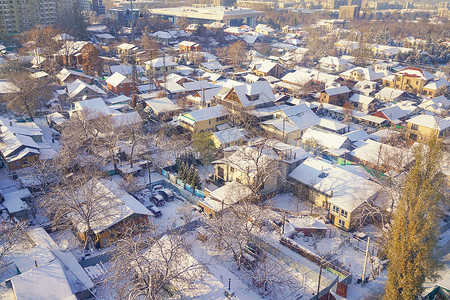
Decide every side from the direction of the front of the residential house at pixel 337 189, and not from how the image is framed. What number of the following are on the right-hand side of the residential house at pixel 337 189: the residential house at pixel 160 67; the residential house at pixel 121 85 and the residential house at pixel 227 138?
3

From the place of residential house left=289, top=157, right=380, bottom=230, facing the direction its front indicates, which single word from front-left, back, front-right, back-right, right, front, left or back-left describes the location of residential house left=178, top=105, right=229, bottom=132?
right

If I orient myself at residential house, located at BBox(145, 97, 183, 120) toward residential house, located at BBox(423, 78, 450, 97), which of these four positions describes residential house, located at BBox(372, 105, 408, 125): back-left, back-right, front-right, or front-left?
front-right

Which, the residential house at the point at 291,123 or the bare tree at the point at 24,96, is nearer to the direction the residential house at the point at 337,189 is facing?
the bare tree

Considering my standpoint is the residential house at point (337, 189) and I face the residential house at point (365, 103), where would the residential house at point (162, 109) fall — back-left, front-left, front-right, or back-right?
front-left

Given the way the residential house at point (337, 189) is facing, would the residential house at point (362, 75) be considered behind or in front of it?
behind

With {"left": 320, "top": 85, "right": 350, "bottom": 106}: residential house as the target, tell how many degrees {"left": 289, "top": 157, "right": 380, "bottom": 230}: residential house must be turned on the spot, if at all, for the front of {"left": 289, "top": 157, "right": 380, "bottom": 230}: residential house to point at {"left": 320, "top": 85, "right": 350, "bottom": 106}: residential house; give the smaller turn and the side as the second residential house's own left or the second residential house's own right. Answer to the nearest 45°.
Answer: approximately 135° to the second residential house's own right

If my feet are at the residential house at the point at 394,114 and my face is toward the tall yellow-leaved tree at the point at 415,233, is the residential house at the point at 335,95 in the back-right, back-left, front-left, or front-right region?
back-right
